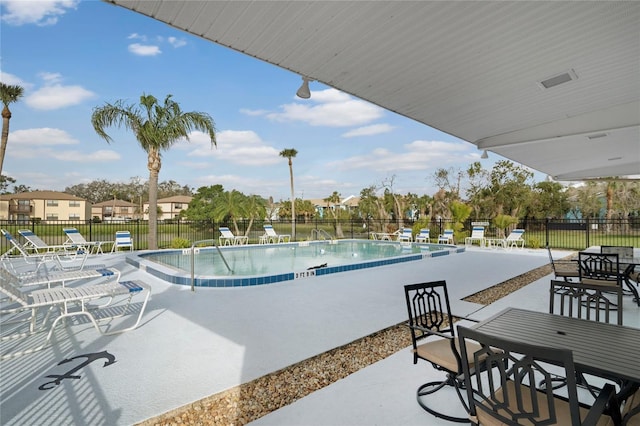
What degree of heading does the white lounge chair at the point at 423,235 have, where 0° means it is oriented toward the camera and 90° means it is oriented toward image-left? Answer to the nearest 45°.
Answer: approximately 45°

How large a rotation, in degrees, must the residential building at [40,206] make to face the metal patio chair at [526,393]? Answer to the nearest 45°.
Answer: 0° — it already faces it

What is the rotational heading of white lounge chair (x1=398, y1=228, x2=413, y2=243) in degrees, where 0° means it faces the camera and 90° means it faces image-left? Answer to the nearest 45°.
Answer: approximately 45°

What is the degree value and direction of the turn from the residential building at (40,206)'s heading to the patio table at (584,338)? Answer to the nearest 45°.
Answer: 0° — it already faces it

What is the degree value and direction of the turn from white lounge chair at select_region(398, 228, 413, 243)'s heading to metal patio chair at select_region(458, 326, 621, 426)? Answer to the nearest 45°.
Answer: approximately 45° to its left

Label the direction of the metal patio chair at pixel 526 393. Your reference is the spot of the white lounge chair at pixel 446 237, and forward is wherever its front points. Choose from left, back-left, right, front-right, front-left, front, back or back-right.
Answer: front-left
